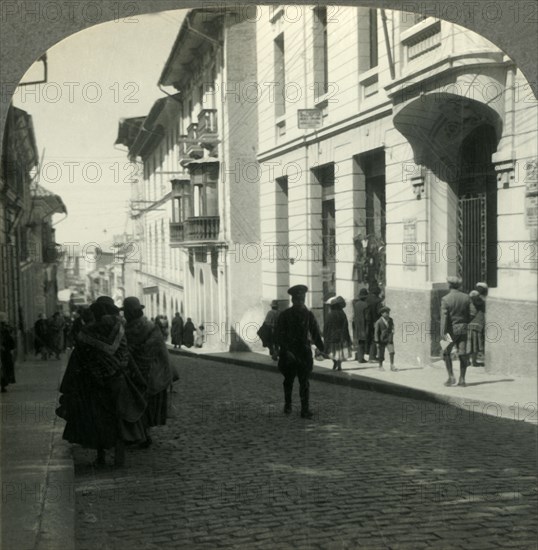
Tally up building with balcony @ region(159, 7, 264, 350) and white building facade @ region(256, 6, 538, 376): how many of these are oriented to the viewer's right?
0

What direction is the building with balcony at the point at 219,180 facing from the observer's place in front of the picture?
facing the viewer and to the left of the viewer

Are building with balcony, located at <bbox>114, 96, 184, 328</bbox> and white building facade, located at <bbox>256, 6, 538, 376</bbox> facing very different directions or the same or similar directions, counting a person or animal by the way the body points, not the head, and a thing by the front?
same or similar directions

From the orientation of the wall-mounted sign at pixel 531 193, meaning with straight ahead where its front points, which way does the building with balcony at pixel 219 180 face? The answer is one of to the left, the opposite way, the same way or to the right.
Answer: the same way

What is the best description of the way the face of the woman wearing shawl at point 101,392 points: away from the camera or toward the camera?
away from the camera

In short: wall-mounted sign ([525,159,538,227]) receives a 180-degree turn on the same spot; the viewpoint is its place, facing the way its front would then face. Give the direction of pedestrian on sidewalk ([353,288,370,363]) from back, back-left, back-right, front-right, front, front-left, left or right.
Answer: back-left

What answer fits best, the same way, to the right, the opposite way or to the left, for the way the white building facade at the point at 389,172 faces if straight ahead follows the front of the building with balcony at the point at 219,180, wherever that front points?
the same way

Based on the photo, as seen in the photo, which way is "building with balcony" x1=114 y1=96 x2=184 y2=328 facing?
to the viewer's left

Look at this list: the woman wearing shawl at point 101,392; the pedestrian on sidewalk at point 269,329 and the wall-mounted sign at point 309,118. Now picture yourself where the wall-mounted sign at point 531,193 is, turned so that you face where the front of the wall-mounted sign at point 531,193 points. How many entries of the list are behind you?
0
